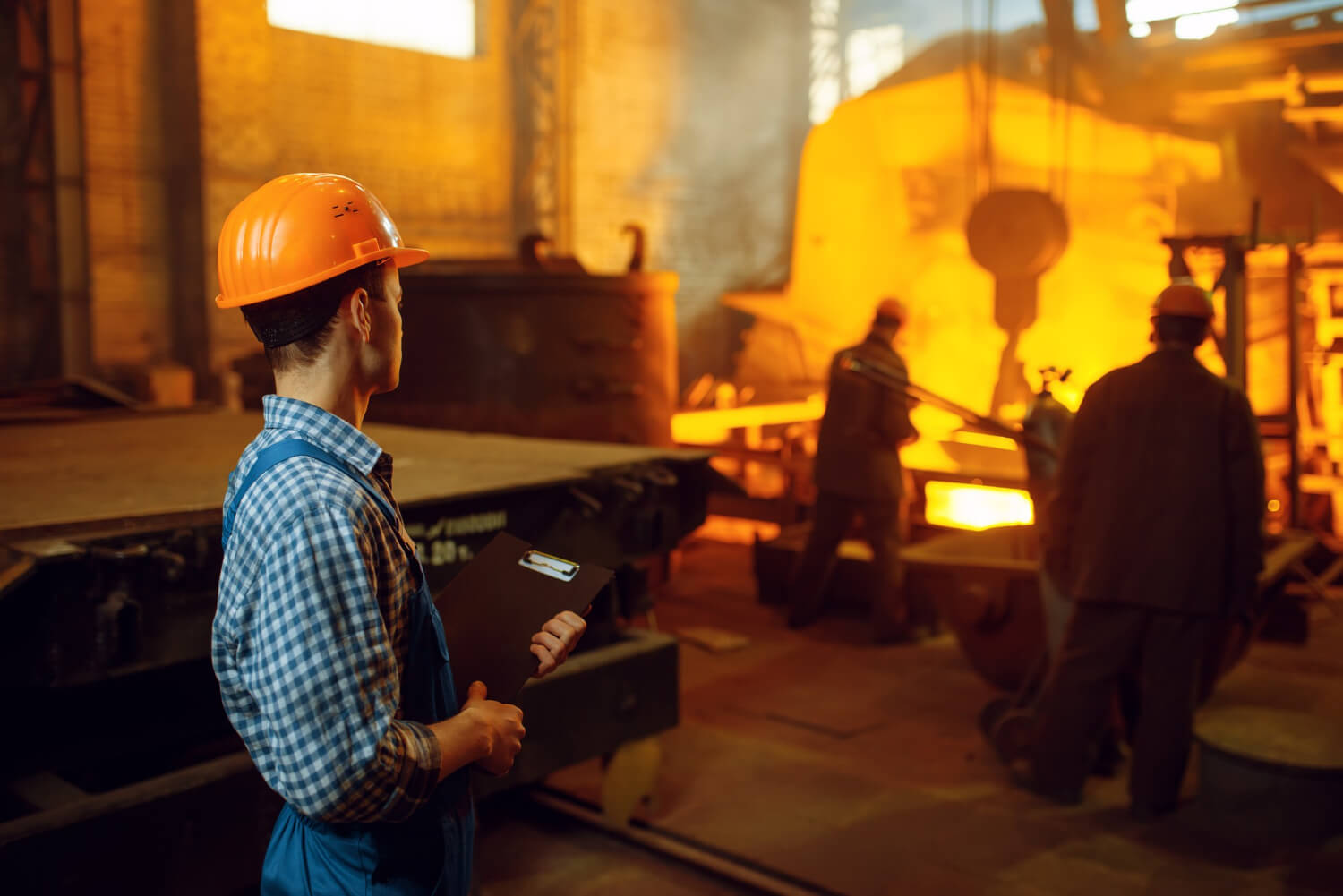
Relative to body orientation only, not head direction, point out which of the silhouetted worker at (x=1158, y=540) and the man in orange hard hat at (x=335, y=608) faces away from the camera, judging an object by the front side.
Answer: the silhouetted worker

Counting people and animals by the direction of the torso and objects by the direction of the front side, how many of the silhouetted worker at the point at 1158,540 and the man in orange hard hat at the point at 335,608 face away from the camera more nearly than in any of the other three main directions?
1

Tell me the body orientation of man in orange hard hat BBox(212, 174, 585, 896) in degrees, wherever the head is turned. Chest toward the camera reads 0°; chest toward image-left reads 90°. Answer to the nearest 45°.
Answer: approximately 270°

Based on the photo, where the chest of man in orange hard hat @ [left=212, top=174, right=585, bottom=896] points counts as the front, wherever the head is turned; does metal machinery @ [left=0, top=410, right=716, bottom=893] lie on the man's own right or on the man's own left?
on the man's own left

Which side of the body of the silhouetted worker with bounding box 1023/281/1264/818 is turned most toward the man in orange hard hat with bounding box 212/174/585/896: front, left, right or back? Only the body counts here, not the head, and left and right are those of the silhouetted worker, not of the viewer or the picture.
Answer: back

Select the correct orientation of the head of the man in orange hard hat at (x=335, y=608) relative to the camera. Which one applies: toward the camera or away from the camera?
away from the camera

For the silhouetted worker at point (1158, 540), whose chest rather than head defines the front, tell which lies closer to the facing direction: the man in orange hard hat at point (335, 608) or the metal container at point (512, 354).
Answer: the metal container

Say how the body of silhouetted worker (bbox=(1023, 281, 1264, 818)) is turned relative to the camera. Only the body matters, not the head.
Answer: away from the camera

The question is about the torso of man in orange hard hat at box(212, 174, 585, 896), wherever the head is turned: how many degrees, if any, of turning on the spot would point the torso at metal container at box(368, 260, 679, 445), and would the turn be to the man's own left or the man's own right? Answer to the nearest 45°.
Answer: approximately 90° to the man's own left

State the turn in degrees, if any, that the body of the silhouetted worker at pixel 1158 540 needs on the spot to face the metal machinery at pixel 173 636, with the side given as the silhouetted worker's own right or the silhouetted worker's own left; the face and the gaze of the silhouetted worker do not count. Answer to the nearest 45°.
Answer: approximately 135° to the silhouetted worker's own left
